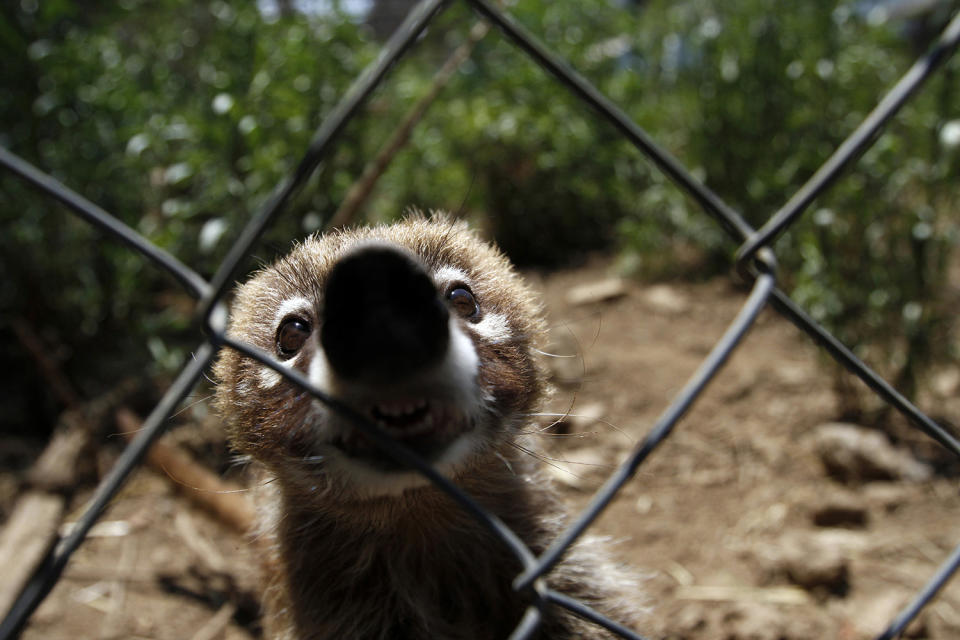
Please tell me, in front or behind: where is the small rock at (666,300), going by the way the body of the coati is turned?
behind

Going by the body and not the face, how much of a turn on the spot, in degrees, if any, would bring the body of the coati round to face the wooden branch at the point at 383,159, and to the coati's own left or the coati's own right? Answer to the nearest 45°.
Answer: approximately 135° to the coati's own right

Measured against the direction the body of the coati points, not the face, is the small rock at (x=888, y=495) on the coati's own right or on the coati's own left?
on the coati's own left

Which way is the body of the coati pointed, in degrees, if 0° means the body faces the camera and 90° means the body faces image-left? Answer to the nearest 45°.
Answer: approximately 0°

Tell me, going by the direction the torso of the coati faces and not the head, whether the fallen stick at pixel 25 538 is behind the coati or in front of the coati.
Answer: behind

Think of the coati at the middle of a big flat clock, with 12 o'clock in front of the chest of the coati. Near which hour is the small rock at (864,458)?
The small rock is roughly at 8 o'clock from the coati.

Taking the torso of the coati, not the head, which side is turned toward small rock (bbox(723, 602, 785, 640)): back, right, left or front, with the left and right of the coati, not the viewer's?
left

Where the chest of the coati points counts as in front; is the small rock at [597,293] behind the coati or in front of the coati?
behind

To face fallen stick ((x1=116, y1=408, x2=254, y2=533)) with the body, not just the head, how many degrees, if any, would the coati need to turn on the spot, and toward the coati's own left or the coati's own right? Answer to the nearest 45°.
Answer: approximately 135° to the coati's own right
